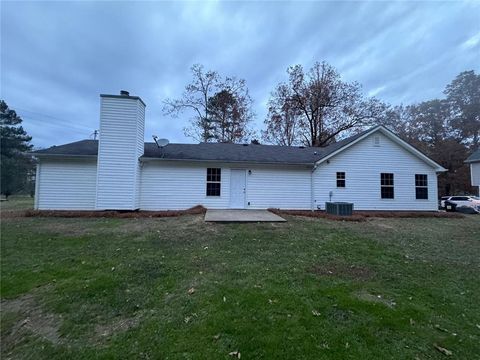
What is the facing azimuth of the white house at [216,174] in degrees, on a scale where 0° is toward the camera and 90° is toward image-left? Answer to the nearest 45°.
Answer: approximately 180°

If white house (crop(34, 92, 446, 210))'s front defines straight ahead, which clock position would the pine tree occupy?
The pine tree is roughly at 10 o'clock from the white house.

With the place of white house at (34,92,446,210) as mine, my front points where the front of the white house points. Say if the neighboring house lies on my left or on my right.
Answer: on my right

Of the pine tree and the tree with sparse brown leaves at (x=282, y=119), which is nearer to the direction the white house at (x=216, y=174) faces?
the tree with sparse brown leaves

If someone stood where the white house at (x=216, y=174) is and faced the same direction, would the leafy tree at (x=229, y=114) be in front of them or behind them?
in front

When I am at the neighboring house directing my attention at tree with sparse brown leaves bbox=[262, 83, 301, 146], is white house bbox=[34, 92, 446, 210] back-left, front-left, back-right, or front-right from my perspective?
front-left

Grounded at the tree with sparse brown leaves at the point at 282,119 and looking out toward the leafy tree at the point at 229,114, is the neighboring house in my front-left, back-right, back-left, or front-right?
back-left

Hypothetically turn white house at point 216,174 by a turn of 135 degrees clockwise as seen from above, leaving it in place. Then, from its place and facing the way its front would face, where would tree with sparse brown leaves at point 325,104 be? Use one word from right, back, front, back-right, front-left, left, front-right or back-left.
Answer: left

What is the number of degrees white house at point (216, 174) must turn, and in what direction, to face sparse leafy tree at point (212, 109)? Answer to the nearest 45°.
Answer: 0° — it already faces it

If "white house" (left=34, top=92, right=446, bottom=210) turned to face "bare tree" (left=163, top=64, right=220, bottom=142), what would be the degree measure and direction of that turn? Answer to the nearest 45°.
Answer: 0° — it already faces it
